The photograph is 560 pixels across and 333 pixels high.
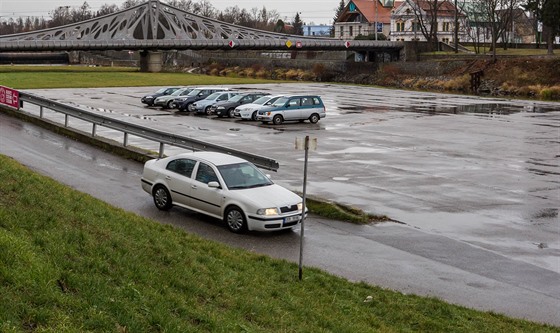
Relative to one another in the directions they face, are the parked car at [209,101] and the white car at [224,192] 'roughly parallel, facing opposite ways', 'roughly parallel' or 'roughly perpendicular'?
roughly perpendicular

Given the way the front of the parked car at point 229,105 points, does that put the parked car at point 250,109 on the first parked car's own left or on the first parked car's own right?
on the first parked car's own left

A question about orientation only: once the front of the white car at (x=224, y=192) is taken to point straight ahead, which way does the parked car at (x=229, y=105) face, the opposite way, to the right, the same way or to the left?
to the right

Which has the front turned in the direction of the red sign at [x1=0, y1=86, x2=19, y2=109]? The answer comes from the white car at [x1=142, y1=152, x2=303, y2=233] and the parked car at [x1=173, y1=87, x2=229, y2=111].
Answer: the parked car

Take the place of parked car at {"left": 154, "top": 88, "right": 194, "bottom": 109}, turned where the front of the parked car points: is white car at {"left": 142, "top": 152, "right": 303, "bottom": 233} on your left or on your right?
on your left

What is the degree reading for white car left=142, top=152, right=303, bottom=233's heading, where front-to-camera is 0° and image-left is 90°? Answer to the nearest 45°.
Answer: approximately 315°

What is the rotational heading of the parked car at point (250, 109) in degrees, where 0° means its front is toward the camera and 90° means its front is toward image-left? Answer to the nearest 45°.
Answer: approximately 45°

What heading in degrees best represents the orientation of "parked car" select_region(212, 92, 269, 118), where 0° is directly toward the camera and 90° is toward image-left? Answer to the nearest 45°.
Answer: approximately 45°
